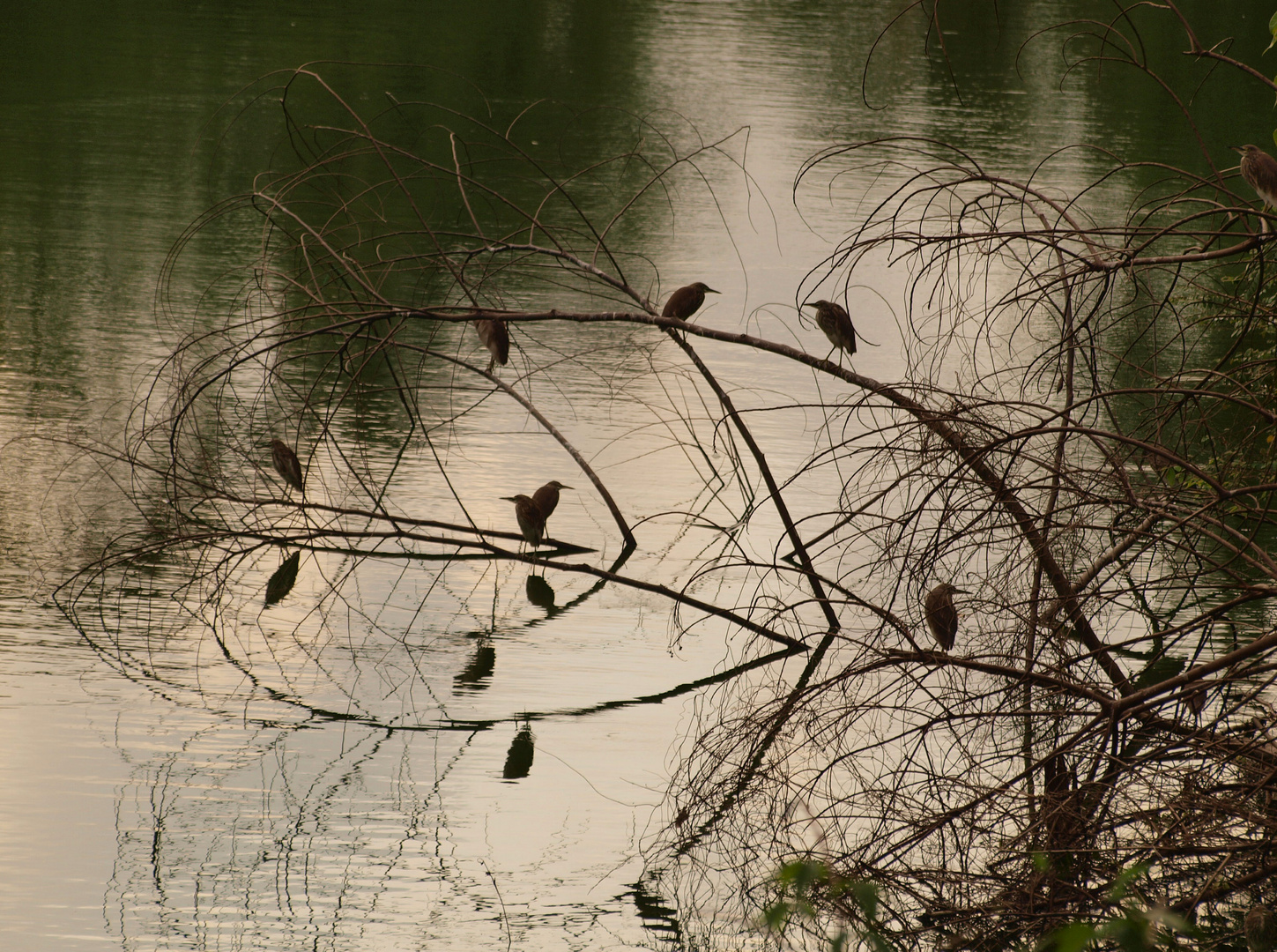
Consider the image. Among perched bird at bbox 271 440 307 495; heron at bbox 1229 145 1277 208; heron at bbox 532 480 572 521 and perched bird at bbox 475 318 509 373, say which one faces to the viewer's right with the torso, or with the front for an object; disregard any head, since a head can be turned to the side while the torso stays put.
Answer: heron at bbox 532 480 572 521

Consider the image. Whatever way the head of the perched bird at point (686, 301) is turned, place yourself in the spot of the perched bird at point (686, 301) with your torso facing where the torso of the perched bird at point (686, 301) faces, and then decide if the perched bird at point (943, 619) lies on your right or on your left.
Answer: on your right

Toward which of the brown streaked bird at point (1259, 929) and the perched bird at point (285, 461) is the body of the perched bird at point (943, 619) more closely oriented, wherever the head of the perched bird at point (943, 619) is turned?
the brown streaked bird

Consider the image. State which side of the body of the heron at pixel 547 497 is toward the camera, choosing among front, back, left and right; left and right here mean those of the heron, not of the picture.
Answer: right

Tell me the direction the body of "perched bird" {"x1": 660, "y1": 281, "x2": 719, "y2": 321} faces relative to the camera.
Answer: to the viewer's right

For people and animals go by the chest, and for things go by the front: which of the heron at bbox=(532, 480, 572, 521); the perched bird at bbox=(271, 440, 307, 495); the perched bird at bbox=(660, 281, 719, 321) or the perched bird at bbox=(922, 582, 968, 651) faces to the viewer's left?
the perched bird at bbox=(271, 440, 307, 495)

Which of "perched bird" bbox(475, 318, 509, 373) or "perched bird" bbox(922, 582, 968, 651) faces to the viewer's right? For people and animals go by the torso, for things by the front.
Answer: "perched bird" bbox(922, 582, 968, 651)

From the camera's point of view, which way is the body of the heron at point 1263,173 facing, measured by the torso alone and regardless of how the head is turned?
to the viewer's left

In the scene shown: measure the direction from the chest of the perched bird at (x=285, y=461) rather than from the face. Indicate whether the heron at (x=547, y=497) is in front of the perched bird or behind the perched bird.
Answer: behind

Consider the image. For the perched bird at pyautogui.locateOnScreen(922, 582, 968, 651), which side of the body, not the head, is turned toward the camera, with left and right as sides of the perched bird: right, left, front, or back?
right

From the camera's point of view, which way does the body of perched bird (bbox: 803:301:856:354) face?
to the viewer's left

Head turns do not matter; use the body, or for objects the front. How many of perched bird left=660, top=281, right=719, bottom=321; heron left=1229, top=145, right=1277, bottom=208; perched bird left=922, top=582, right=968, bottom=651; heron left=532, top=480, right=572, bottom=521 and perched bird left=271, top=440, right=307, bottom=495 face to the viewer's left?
2
